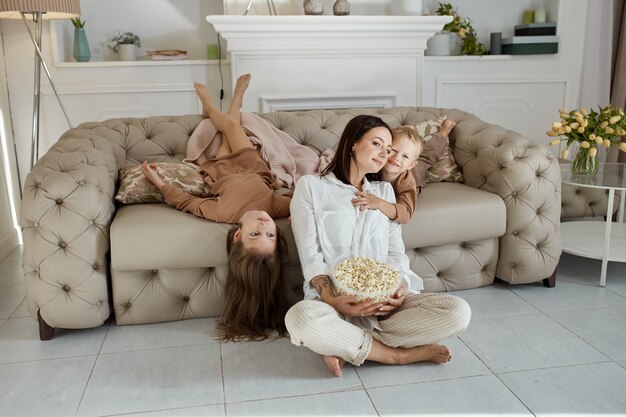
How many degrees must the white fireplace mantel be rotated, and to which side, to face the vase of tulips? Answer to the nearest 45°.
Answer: approximately 45° to its left

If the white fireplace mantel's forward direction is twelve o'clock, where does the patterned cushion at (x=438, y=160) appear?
The patterned cushion is roughly at 11 o'clock from the white fireplace mantel.

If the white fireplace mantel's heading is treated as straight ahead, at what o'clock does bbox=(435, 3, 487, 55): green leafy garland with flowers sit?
The green leafy garland with flowers is roughly at 8 o'clock from the white fireplace mantel.

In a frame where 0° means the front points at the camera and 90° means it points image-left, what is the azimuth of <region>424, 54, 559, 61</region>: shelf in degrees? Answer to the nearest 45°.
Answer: approximately 0°

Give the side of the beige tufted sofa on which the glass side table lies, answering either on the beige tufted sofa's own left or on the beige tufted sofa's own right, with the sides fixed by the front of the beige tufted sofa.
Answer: on the beige tufted sofa's own left

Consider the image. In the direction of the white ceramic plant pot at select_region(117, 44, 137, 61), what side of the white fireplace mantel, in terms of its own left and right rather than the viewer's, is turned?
right

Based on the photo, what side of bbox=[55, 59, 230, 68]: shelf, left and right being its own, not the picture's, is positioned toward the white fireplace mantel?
left

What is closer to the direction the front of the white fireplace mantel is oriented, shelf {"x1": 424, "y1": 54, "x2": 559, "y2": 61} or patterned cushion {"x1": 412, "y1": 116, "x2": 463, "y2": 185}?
the patterned cushion

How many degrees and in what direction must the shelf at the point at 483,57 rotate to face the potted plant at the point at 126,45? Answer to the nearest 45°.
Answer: approximately 45° to its right

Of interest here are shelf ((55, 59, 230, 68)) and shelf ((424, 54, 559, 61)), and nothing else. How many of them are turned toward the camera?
2
